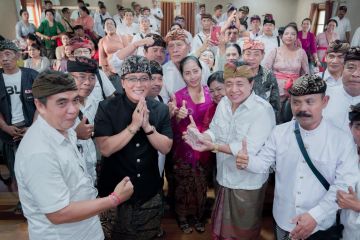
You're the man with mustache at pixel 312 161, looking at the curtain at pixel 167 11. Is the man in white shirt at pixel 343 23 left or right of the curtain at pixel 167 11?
right

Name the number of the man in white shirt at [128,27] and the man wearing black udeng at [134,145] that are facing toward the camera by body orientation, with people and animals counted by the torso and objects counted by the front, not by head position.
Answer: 2

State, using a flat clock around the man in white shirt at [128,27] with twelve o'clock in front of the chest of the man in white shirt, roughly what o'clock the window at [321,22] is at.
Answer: The window is roughly at 8 o'clock from the man in white shirt.

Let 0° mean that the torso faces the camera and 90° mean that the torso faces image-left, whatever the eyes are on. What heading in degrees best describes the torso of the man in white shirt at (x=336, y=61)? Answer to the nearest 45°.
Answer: approximately 0°

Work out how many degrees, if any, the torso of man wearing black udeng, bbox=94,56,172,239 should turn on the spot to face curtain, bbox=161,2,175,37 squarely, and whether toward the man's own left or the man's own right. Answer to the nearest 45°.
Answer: approximately 180°

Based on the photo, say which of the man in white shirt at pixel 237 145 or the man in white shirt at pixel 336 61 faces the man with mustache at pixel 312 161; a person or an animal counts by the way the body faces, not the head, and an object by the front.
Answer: the man in white shirt at pixel 336 61

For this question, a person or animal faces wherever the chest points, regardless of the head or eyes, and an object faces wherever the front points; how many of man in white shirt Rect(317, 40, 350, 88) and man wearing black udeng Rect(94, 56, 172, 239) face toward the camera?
2

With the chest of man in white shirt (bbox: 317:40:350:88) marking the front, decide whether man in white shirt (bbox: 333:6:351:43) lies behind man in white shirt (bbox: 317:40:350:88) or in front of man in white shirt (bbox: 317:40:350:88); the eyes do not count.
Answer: behind
